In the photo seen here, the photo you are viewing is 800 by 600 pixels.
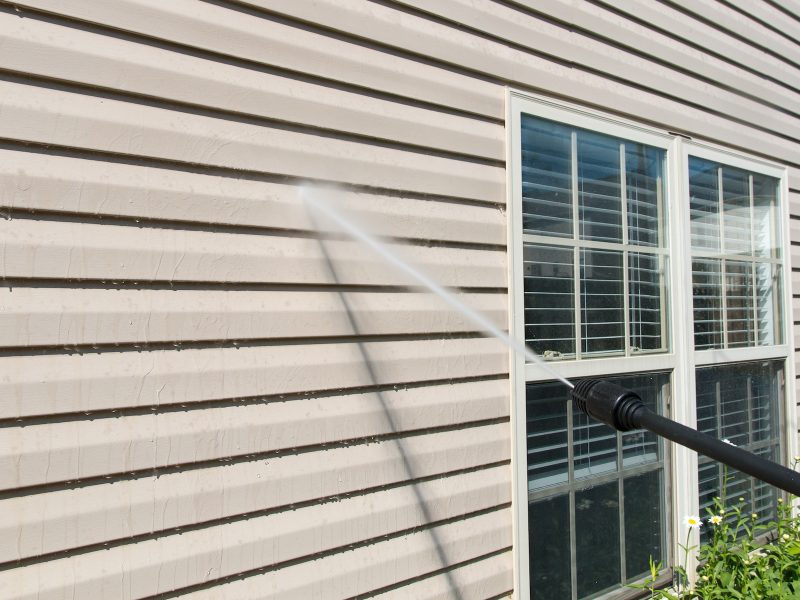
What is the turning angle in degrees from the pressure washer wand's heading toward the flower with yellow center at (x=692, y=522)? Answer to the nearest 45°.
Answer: approximately 45° to its right

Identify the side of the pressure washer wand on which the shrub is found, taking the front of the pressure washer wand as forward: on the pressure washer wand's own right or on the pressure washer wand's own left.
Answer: on the pressure washer wand's own right

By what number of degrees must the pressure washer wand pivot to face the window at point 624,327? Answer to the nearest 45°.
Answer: approximately 45° to its right

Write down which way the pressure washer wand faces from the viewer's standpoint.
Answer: facing away from the viewer and to the left of the viewer
